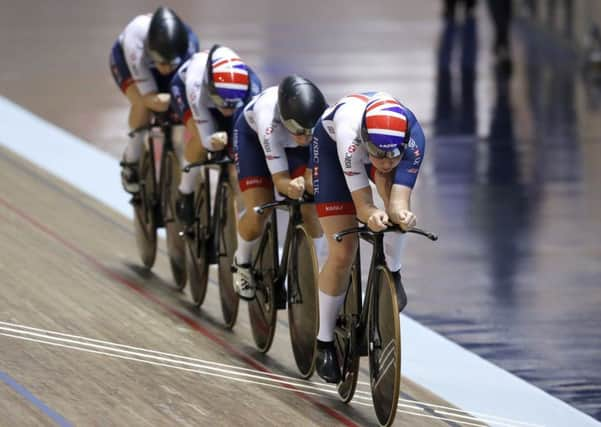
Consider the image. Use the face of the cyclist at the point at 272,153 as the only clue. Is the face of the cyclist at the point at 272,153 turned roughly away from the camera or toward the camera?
toward the camera

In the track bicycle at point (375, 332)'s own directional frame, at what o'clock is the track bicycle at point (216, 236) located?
the track bicycle at point (216, 236) is roughly at 5 o'clock from the track bicycle at point (375, 332).

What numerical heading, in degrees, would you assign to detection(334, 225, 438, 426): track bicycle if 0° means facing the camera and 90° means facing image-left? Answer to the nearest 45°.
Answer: approximately 0°

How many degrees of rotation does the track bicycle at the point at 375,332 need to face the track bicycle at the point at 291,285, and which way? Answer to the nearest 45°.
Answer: approximately 135° to its right

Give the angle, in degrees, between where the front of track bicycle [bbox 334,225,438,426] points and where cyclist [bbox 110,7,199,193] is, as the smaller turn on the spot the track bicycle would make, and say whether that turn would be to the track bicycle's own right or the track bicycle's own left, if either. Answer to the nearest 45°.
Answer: approximately 135° to the track bicycle's own right

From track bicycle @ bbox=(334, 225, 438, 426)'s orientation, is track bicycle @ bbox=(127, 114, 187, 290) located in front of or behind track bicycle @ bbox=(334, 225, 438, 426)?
behind
